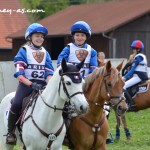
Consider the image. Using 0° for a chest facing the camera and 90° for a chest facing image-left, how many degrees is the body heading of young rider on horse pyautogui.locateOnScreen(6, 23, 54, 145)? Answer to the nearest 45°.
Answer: approximately 315°

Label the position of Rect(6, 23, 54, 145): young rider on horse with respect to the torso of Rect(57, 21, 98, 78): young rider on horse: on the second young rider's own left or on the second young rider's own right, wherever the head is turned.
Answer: on the second young rider's own right
